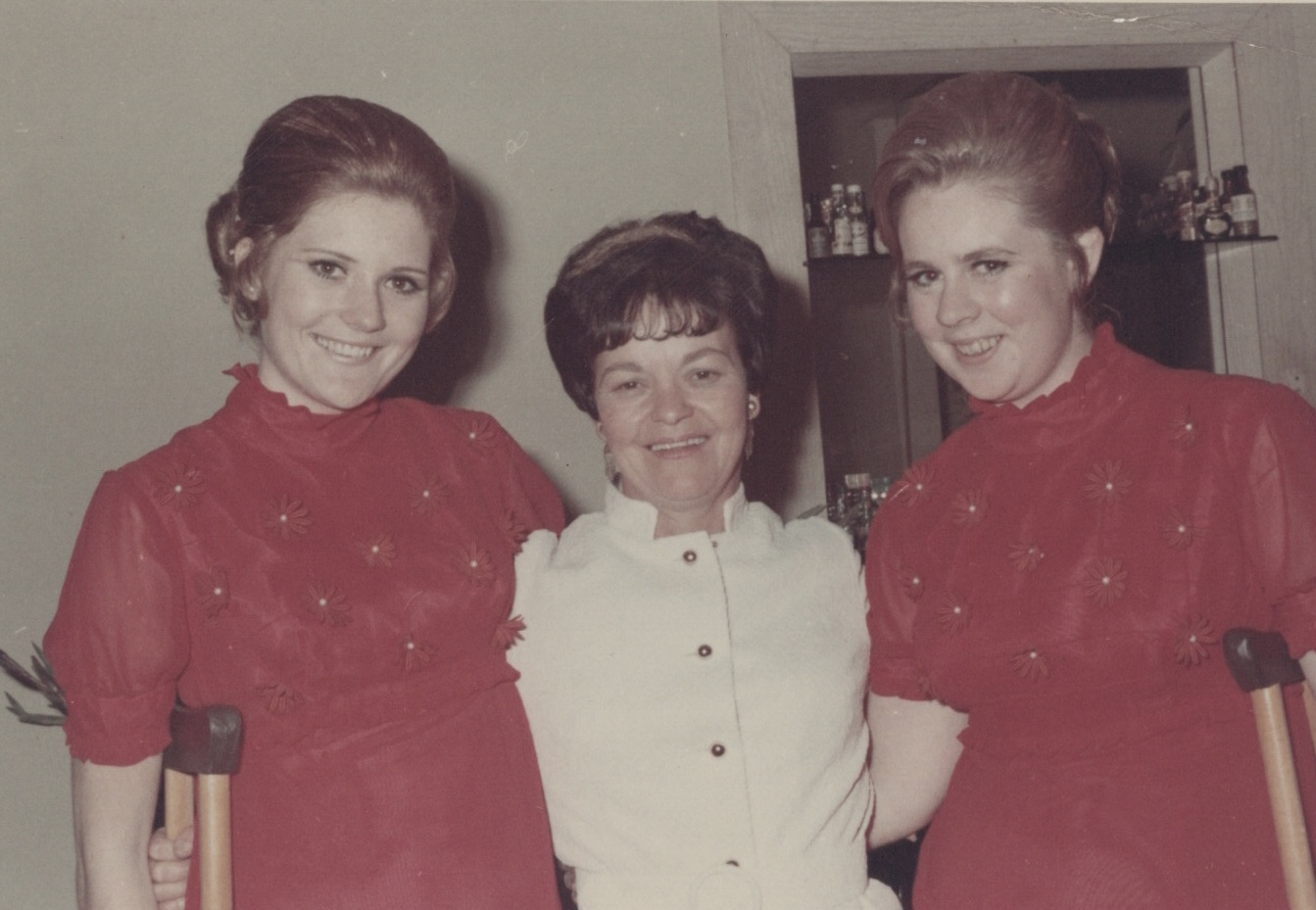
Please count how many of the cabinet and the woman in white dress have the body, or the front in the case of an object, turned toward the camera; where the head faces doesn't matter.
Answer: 2

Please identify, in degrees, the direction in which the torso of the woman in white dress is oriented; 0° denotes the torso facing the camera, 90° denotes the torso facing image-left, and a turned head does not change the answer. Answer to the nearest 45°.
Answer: approximately 0°

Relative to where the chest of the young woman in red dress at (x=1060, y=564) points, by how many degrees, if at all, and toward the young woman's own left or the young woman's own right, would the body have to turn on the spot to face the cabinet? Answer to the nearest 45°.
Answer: approximately 135° to the young woman's own right

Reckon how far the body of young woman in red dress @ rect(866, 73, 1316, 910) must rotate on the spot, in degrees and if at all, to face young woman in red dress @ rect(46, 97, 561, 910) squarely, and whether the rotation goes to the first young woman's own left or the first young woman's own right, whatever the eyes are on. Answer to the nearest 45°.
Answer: approximately 45° to the first young woman's own right

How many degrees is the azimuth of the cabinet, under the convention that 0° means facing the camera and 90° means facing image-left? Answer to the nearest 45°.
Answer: approximately 0°

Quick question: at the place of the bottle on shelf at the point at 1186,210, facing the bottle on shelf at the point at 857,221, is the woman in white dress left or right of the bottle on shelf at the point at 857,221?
left

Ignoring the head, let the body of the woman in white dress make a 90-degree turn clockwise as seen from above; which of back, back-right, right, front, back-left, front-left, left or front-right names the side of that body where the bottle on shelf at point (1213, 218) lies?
back-right
